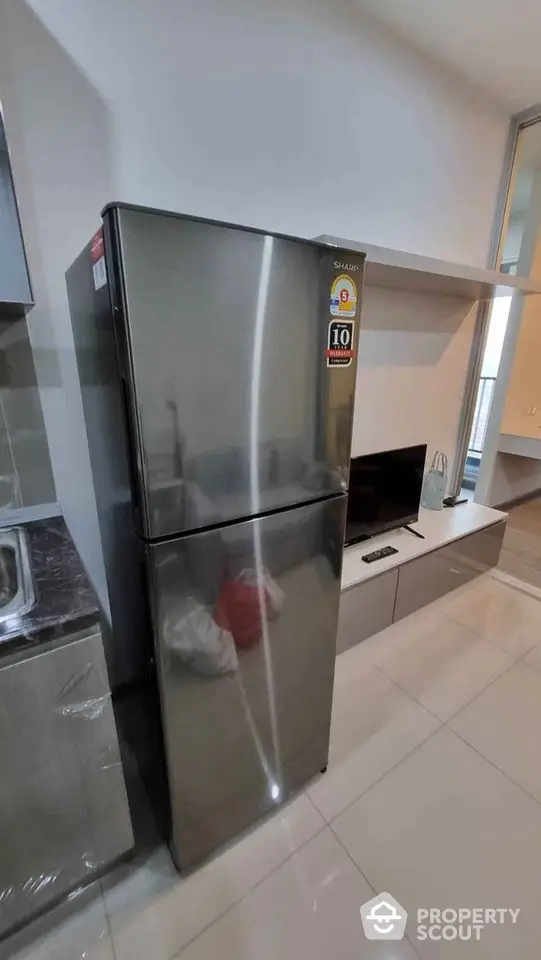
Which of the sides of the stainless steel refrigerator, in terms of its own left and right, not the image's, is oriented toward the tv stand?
left

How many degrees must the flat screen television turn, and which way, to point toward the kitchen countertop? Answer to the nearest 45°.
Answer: approximately 90° to its right

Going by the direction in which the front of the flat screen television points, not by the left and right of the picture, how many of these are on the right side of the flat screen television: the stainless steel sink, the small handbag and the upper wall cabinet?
2

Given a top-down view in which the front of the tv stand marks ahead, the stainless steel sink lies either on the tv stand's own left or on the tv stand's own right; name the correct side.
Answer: on the tv stand's own right

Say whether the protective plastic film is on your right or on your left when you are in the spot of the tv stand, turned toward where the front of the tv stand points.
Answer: on your right

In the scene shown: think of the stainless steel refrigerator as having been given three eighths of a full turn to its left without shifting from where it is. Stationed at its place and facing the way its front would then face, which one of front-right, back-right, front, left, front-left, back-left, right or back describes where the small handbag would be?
front-right

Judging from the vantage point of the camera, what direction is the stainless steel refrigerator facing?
facing the viewer and to the right of the viewer

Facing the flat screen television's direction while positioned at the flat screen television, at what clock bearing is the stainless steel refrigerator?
The stainless steel refrigerator is roughly at 2 o'clock from the flat screen television.

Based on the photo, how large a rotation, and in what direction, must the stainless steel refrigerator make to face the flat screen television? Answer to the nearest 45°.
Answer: approximately 90° to its left

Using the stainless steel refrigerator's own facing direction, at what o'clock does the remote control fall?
The remote control is roughly at 9 o'clock from the stainless steel refrigerator.

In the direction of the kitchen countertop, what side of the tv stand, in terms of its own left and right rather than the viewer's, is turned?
right
